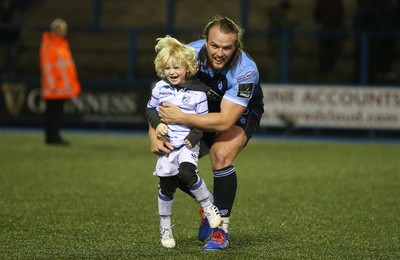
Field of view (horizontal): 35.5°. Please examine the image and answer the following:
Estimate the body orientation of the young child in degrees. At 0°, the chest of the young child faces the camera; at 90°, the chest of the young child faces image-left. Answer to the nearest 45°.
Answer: approximately 0°

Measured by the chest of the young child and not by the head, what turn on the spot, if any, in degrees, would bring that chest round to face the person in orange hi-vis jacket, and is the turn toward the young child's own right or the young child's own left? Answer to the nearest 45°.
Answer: approximately 180°

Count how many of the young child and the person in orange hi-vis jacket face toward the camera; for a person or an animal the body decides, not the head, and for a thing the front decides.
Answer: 1

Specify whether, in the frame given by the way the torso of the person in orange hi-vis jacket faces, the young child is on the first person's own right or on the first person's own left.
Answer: on the first person's own right
